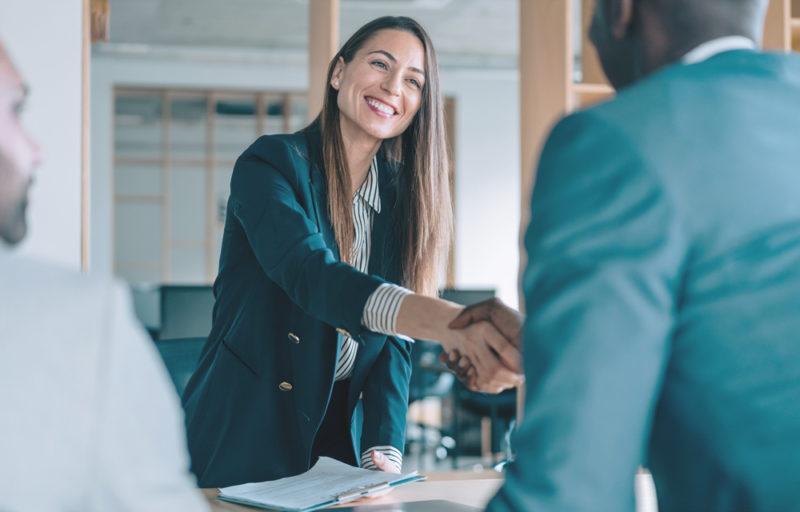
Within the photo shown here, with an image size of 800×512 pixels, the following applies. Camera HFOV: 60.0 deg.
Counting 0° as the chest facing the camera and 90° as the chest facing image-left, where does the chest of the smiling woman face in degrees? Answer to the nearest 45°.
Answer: approximately 315°

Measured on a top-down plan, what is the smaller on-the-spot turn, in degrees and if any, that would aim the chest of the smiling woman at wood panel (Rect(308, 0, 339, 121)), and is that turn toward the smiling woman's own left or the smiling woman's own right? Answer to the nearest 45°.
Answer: approximately 135° to the smiling woman's own left

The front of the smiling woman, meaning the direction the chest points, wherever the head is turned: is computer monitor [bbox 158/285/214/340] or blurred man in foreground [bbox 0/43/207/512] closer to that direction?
the blurred man in foreground

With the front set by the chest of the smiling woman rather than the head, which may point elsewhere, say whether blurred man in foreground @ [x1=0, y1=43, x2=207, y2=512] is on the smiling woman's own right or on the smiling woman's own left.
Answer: on the smiling woman's own right

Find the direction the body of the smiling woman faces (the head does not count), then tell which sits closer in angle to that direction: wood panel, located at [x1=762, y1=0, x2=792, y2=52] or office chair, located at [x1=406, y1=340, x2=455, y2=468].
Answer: the wood panel

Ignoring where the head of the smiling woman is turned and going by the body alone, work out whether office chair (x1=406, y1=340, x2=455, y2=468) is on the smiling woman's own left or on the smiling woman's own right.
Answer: on the smiling woman's own left

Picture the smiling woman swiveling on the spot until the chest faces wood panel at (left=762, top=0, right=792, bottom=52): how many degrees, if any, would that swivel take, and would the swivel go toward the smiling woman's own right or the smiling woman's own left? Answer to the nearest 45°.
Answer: approximately 90° to the smiling woman's own left
